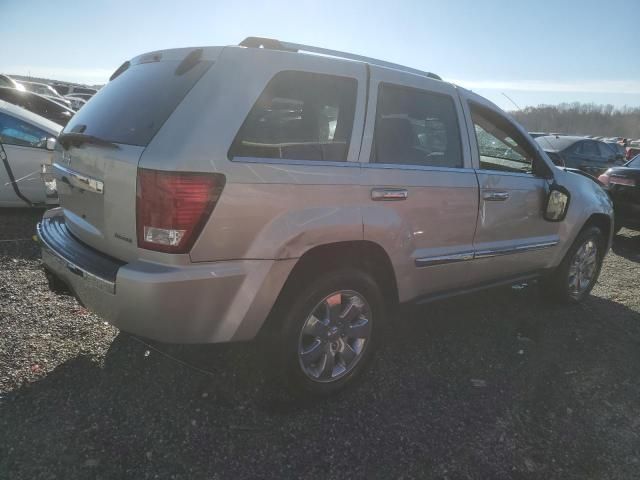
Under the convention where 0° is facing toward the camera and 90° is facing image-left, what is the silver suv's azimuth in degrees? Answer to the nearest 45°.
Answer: approximately 225°

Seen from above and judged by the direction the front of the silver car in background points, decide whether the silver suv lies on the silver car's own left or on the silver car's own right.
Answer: on the silver car's own right

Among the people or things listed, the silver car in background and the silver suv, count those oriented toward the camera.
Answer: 0

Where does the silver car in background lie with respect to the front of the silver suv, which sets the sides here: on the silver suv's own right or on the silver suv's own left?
on the silver suv's own left

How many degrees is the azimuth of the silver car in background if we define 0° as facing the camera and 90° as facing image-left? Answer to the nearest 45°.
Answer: approximately 225°
